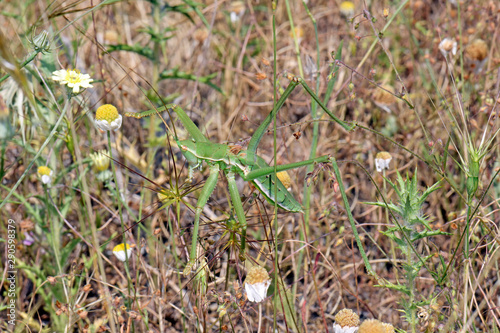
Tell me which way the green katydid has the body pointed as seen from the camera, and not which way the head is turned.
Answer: to the viewer's left

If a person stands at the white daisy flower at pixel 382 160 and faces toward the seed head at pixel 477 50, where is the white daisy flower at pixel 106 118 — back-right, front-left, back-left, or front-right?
back-left

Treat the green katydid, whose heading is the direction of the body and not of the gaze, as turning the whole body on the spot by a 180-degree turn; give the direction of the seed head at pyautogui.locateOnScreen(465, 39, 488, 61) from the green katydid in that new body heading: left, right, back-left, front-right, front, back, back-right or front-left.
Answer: front-left
